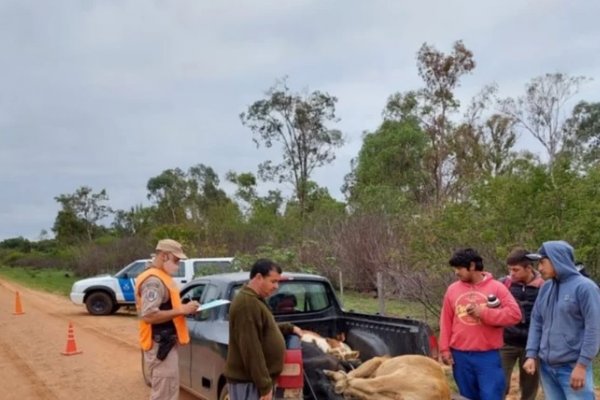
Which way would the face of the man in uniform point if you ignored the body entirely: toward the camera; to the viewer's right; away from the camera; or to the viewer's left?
to the viewer's right

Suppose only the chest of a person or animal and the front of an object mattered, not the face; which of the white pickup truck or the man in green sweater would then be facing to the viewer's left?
the white pickup truck

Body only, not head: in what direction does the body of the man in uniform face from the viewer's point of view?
to the viewer's right

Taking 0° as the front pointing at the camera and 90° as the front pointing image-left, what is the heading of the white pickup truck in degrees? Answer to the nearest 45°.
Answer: approximately 90°

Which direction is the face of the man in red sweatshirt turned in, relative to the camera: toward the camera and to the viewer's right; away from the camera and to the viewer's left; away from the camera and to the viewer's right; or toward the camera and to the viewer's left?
toward the camera and to the viewer's left

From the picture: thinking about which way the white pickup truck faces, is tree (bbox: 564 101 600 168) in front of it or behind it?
behind

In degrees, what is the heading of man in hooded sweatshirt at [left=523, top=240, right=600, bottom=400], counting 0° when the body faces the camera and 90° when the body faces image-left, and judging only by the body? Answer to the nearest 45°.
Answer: approximately 45°

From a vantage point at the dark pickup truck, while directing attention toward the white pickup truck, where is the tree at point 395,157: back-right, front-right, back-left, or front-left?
front-right

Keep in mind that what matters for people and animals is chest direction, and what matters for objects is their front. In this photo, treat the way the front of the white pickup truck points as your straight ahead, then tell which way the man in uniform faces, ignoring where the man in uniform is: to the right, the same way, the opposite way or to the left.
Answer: the opposite way

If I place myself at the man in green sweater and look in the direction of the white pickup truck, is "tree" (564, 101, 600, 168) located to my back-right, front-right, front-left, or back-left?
front-right

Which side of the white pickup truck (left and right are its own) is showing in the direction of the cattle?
left

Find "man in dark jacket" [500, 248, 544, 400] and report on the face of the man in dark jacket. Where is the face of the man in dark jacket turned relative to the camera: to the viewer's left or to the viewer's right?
to the viewer's left

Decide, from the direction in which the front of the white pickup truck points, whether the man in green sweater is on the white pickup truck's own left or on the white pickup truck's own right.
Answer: on the white pickup truck's own left
